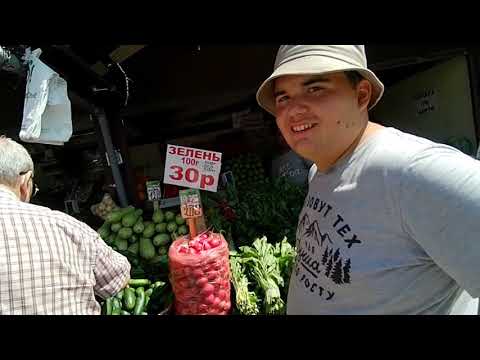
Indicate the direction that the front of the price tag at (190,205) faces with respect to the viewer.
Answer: facing the viewer

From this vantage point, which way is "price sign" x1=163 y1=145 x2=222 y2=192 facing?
toward the camera

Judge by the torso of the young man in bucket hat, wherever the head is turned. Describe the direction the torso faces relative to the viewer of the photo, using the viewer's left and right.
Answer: facing the viewer and to the left of the viewer

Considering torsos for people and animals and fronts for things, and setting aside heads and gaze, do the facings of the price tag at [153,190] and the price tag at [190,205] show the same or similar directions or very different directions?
same or similar directions

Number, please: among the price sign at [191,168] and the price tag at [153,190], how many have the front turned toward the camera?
2

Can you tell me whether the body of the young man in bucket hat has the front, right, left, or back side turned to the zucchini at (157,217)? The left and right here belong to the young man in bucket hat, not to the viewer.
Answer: right

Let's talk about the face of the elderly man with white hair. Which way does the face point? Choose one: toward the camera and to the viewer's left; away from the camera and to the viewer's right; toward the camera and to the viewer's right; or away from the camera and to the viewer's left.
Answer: away from the camera and to the viewer's right

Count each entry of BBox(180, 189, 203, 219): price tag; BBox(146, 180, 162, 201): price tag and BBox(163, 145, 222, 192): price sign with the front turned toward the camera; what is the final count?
3

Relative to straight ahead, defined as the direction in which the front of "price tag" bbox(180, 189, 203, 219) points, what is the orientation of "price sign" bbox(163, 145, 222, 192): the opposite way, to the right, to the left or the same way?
the same way

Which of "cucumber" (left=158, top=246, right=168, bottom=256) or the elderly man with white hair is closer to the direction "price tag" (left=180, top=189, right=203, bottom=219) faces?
the elderly man with white hair
